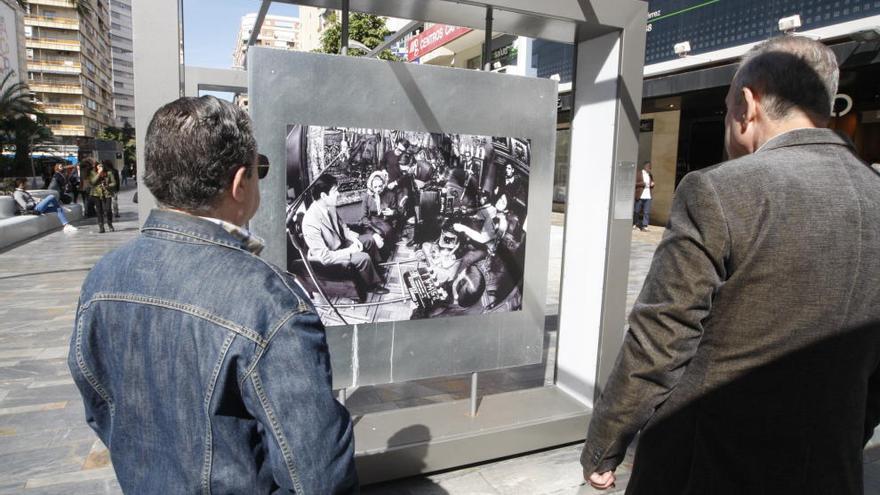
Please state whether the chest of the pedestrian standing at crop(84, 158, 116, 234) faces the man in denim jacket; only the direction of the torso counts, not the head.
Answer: yes

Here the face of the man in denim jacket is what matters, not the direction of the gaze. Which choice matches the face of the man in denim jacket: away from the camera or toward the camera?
away from the camera

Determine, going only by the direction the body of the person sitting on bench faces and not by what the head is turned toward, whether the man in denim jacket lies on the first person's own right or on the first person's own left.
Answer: on the first person's own right

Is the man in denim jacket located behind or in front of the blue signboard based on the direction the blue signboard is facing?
in front

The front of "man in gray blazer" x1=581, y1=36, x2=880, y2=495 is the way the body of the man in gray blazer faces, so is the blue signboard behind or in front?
in front

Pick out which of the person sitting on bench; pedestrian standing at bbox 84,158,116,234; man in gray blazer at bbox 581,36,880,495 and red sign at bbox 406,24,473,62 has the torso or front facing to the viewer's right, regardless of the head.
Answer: the person sitting on bench

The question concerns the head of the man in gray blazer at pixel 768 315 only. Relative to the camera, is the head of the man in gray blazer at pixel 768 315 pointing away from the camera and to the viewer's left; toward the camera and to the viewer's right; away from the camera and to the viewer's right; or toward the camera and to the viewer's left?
away from the camera and to the viewer's left

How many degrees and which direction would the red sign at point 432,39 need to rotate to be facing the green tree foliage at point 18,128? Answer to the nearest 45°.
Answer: approximately 45° to its right

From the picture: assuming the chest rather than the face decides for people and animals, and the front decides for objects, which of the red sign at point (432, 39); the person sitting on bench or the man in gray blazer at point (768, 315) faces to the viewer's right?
the person sitting on bench

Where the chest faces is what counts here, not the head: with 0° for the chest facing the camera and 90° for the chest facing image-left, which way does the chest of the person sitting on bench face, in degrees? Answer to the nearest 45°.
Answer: approximately 270°

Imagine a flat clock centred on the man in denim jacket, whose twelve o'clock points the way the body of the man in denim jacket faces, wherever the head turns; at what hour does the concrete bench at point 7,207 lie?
The concrete bench is roughly at 10 o'clock from the man in denim jacket.

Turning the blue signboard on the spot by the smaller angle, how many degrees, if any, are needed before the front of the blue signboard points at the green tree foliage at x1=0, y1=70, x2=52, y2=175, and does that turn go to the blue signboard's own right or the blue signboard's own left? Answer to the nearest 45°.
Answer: approximately 45° to the blue signboard's own right

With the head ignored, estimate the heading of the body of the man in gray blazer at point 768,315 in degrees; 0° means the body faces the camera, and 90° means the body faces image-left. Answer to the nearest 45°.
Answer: approximately 135°

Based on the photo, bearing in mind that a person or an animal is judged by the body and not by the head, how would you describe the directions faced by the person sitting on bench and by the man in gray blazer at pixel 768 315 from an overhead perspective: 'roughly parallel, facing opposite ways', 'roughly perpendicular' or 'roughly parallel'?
roughly perpendicular

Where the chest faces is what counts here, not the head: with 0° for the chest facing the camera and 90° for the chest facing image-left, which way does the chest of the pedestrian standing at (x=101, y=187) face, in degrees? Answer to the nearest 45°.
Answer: approximately 0°

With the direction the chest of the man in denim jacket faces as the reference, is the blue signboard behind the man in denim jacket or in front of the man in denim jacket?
in front
